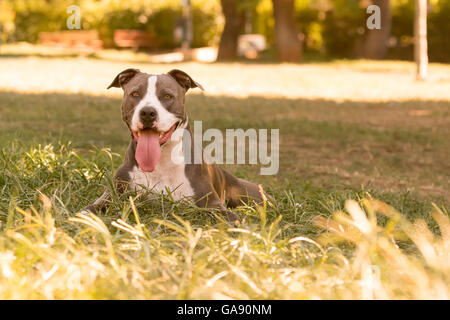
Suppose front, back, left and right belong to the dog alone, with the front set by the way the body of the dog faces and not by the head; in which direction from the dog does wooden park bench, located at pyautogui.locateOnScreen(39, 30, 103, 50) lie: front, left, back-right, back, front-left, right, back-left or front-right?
back-right

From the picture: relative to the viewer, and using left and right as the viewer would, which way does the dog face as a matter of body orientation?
facing the viewer and to the left of the viewer
